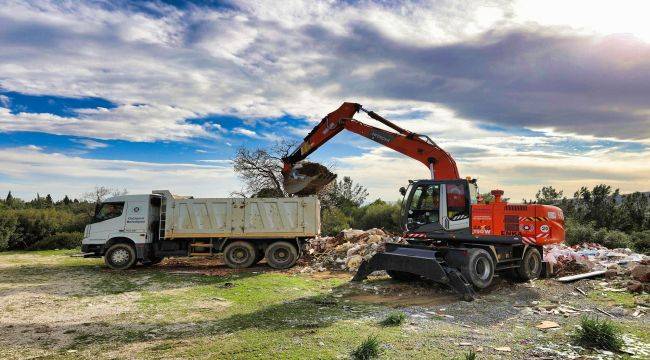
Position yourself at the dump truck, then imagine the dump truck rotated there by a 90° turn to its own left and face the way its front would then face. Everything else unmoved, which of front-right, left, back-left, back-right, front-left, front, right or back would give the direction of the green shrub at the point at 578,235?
left

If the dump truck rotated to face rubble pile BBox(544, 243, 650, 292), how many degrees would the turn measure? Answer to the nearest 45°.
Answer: approximately 135° to its left

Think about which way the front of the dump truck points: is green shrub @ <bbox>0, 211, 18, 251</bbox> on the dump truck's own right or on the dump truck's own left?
on the dump truck's own right

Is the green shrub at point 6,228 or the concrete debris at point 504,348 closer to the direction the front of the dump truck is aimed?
the green shrub

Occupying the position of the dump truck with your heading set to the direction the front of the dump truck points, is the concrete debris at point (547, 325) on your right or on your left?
on your left

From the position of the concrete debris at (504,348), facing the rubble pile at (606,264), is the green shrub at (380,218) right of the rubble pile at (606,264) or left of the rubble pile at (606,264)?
left

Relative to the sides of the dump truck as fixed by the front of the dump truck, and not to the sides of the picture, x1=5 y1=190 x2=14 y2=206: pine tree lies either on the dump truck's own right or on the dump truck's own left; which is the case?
on the dump truck's own right

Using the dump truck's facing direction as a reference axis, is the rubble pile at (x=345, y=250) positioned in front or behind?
behind

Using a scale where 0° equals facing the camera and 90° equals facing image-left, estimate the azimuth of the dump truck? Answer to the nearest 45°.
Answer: approximately 90°

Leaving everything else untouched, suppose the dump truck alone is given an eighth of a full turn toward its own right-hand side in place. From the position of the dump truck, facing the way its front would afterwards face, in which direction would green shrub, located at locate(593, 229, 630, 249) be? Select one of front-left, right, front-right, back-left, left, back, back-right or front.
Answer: back-right

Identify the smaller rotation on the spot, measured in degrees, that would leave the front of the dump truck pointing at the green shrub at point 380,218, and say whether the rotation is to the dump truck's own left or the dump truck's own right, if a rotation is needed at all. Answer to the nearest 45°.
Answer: approximately 135° to the dump truck's own right

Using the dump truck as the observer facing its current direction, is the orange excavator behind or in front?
behind

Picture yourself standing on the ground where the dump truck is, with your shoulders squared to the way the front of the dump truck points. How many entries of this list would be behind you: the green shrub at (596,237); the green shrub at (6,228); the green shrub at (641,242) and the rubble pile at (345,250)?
3

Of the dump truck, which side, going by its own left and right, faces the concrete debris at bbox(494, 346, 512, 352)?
left
